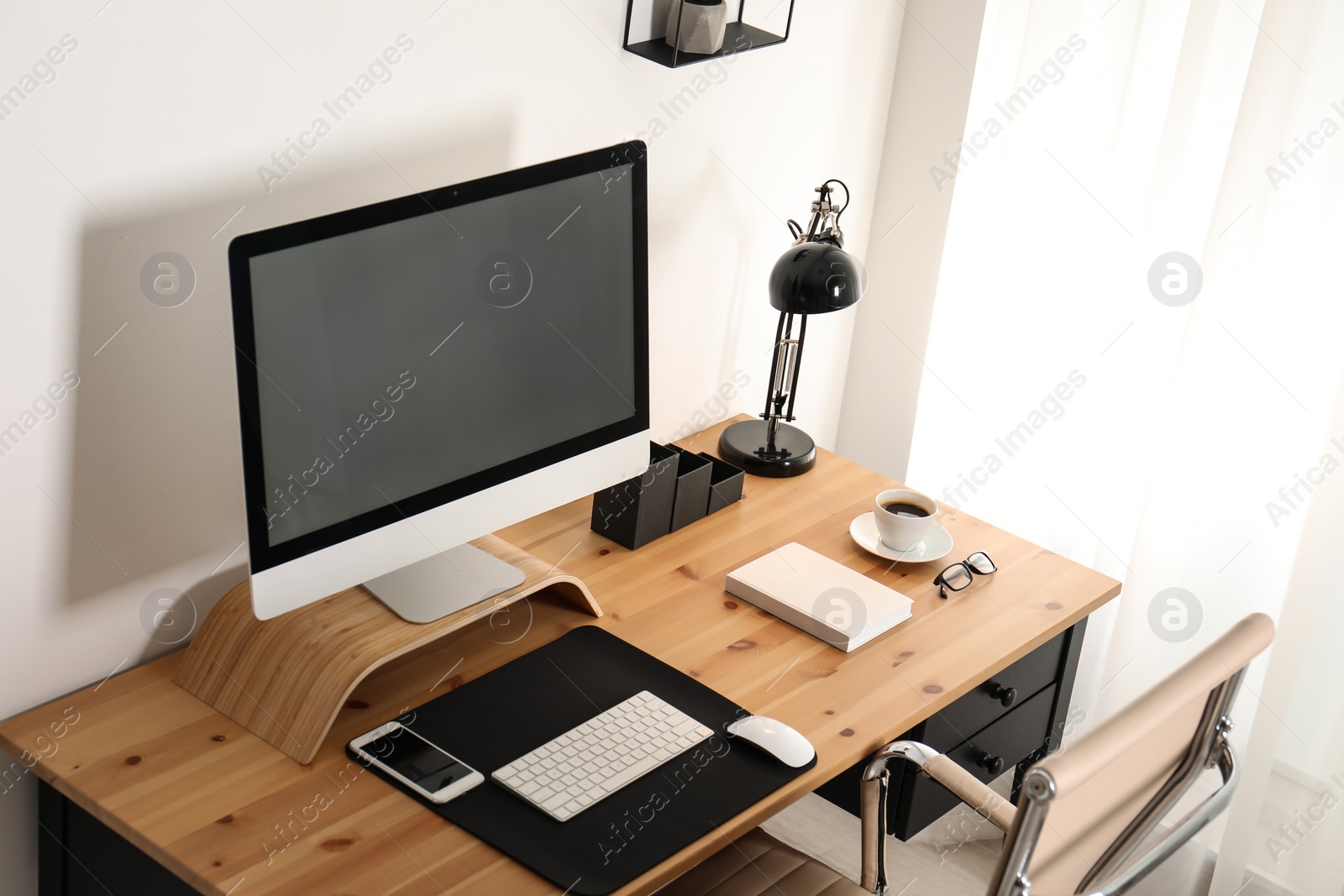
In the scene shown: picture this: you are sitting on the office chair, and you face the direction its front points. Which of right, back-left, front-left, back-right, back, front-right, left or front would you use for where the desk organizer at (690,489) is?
front

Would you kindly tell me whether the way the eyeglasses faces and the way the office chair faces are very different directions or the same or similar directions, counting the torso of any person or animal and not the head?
very different directions

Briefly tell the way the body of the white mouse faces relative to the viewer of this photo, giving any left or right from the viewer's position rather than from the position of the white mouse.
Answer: facing away from the viewer and to the left of the viewer

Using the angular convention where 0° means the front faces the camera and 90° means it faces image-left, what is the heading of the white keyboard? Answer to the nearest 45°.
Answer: approximately 315°

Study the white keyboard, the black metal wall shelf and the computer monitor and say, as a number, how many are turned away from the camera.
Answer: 0

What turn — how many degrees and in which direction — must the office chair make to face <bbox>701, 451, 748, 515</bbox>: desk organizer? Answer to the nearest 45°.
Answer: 0° — it already faces it

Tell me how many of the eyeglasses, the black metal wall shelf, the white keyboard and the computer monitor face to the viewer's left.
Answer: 0

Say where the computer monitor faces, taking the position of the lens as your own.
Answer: facing the viewer and to the right of the viewer

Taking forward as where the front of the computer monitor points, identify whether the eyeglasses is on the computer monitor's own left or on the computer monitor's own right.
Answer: on the computer monitor's own left

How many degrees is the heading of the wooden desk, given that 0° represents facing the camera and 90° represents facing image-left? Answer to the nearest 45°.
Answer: approximately 315°

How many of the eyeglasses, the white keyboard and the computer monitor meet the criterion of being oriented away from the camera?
0

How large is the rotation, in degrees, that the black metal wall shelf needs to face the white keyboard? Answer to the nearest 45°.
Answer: approximately 45° to its right

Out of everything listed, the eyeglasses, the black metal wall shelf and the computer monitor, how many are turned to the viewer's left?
0
